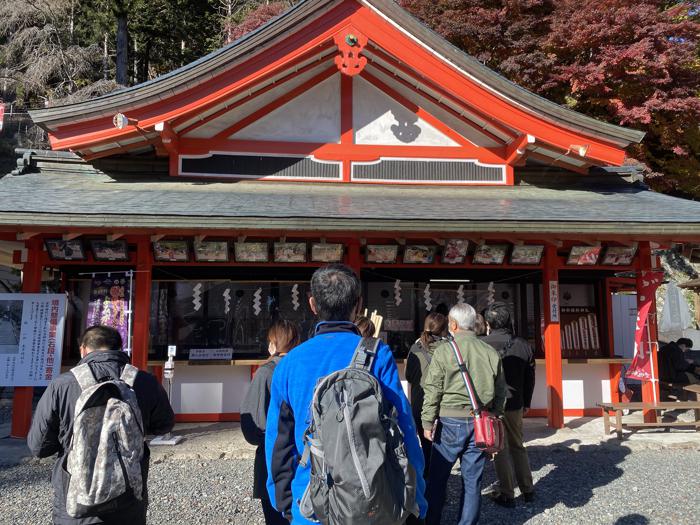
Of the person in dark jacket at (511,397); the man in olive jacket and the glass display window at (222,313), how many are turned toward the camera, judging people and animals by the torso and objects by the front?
1

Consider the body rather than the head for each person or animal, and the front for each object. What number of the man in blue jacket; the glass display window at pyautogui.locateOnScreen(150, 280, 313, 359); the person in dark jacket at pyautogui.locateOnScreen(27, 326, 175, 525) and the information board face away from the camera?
2

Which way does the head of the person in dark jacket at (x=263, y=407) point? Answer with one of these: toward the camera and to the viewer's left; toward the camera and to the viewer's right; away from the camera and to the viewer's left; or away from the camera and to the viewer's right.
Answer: away from the camera and to the viewer's left

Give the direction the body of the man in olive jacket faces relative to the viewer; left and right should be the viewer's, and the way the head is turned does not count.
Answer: facing away from the viewer

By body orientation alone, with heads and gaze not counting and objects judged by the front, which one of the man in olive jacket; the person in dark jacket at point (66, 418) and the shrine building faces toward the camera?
the shrine building

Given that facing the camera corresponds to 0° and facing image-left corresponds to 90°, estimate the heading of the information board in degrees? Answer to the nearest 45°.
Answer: approximately 0°

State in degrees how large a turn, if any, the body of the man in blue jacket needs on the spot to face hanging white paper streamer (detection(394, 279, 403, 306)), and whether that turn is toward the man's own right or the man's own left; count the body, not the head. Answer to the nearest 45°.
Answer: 0° — they already face it

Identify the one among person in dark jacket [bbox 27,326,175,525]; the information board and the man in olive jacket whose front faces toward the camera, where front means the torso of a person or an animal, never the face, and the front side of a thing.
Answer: the information board

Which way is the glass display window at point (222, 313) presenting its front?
toward the camera

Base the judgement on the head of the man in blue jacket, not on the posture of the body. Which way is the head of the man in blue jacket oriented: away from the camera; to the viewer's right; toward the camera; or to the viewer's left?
away from the camera

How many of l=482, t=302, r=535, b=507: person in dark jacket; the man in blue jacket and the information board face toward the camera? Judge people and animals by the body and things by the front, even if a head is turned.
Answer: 1

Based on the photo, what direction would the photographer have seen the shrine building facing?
facing the viewer

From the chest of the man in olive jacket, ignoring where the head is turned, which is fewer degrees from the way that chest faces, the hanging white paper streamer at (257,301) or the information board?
the hanging white paper streamer

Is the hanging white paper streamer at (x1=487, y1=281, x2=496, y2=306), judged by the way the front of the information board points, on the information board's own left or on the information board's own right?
on the information board's own left

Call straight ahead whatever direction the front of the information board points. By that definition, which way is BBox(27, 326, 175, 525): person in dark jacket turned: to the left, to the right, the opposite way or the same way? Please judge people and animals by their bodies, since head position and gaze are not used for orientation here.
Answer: the opposite way

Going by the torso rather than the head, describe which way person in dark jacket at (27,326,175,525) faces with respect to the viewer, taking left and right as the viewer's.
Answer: facing away from the viewer

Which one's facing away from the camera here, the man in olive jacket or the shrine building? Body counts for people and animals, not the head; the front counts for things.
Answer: the man in olive jacket

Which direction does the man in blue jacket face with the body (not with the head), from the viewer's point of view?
away from the camera

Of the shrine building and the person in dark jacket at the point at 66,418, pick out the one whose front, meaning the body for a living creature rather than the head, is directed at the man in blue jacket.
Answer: the shrine building

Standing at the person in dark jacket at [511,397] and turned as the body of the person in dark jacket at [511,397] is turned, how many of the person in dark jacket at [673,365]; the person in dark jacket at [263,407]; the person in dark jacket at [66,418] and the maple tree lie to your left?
2
